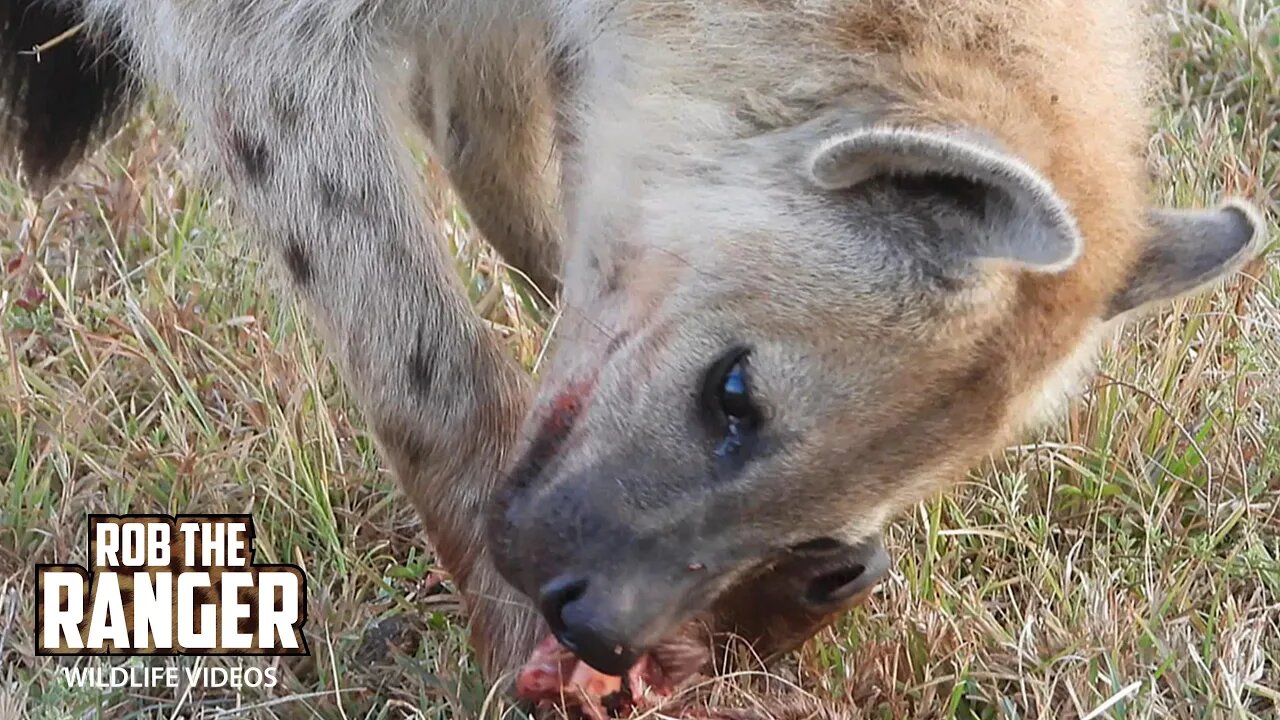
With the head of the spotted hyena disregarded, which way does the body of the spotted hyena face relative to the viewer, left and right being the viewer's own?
facing the viewer and to the right of the viewer
